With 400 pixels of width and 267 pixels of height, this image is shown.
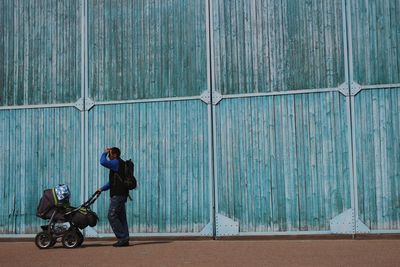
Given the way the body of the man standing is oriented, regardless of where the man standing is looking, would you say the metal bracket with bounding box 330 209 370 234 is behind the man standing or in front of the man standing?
behind

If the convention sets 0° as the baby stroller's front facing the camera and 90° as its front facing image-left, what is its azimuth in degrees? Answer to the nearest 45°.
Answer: approximately 90°

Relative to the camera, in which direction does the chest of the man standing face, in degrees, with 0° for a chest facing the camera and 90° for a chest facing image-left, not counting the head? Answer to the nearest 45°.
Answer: approximately 90°

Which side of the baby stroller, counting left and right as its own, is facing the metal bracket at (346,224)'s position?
back
